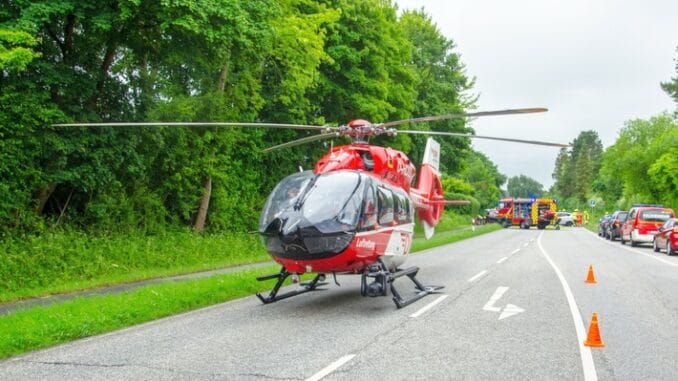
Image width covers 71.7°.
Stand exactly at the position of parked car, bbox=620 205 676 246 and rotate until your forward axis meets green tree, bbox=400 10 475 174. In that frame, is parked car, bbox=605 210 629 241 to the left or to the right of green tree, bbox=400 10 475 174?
right

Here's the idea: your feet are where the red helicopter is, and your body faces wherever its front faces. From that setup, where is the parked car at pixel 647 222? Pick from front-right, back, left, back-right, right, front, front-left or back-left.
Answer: back

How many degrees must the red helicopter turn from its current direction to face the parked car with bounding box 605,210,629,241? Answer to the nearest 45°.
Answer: approximately 180°

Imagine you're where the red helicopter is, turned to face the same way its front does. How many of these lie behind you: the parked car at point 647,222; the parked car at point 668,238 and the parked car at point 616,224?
3

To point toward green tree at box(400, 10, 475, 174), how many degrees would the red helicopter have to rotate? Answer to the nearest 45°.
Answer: approximately 135° to its right

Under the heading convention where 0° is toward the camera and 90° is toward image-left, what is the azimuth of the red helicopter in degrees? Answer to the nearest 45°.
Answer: approximately 45°

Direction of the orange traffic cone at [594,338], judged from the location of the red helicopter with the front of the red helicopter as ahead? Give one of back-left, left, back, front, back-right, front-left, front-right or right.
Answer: left

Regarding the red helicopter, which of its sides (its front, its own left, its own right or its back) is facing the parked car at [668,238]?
back
